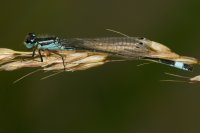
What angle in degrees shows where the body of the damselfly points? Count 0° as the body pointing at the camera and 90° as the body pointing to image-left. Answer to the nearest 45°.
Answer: approximately 90°
